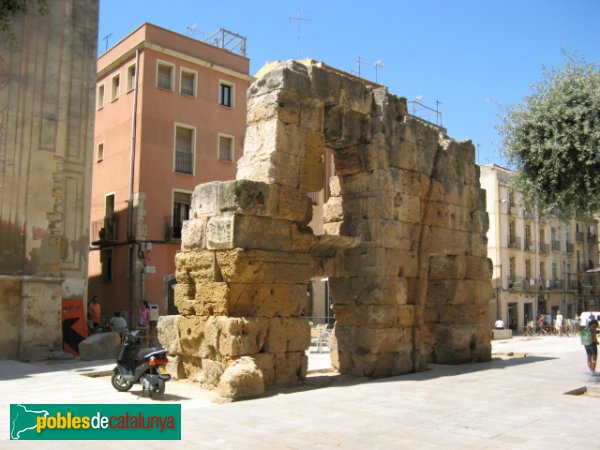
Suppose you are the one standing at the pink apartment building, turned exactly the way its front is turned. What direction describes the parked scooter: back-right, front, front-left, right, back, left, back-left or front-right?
front-right

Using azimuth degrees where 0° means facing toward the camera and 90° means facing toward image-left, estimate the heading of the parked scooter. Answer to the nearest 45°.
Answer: approximately 135°

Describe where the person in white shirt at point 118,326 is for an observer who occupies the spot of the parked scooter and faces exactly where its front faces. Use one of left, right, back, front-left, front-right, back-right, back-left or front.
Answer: front-right

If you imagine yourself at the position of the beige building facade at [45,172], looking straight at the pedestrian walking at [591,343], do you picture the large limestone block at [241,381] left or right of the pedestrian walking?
right

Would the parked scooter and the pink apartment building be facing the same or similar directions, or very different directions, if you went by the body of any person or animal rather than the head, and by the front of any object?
very different directions

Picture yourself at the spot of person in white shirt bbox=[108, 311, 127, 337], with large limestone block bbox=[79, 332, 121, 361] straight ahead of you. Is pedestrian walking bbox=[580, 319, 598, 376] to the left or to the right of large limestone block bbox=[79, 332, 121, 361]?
left

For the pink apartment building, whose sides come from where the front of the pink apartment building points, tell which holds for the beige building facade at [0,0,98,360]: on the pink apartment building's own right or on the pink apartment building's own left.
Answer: on the pink apartment building's own right

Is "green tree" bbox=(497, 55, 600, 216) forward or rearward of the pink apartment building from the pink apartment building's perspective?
forward

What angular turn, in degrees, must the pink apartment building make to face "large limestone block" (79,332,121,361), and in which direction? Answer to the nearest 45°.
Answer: approximately 45° to its right

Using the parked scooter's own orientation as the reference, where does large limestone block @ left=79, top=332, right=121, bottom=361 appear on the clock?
The large limestone block is roughly at 1 o'clock from the parked scooter.

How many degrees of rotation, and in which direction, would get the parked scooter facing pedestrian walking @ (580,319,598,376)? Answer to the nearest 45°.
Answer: approximately 135° to its right

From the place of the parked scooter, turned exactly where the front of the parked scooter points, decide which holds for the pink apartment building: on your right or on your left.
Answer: on your right

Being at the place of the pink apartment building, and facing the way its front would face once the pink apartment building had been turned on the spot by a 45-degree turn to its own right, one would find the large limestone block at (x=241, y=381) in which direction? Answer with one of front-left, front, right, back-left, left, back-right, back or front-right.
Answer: front
